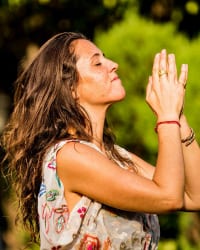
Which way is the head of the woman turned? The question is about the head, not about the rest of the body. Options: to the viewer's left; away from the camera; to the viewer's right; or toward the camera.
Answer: to the viewer's right

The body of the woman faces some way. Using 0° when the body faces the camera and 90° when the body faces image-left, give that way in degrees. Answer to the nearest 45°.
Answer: approximately 270°
